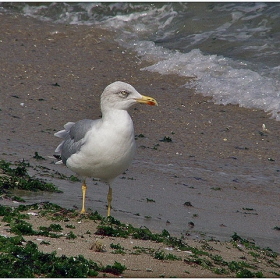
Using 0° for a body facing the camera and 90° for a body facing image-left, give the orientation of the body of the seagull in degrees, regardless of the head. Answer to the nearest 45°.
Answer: approximately 315°
